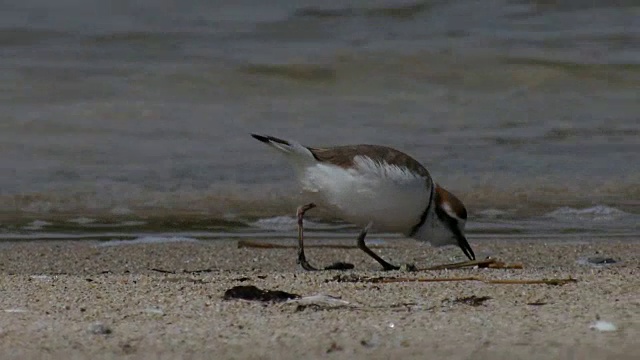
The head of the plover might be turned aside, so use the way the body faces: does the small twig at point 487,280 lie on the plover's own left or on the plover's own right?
on the plover's own right

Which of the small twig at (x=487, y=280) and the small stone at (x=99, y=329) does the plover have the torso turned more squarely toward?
the small twig

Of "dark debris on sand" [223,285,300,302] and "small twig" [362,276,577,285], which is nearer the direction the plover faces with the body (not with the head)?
the small twig

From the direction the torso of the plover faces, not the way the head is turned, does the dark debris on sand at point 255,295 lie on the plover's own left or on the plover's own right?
on the plover's own right

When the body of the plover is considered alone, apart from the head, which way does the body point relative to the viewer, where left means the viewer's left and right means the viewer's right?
facing to the right of the viewer

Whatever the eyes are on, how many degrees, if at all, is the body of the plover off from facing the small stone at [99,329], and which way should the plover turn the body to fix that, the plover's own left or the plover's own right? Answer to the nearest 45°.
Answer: approximately 135° to the plover's own right
